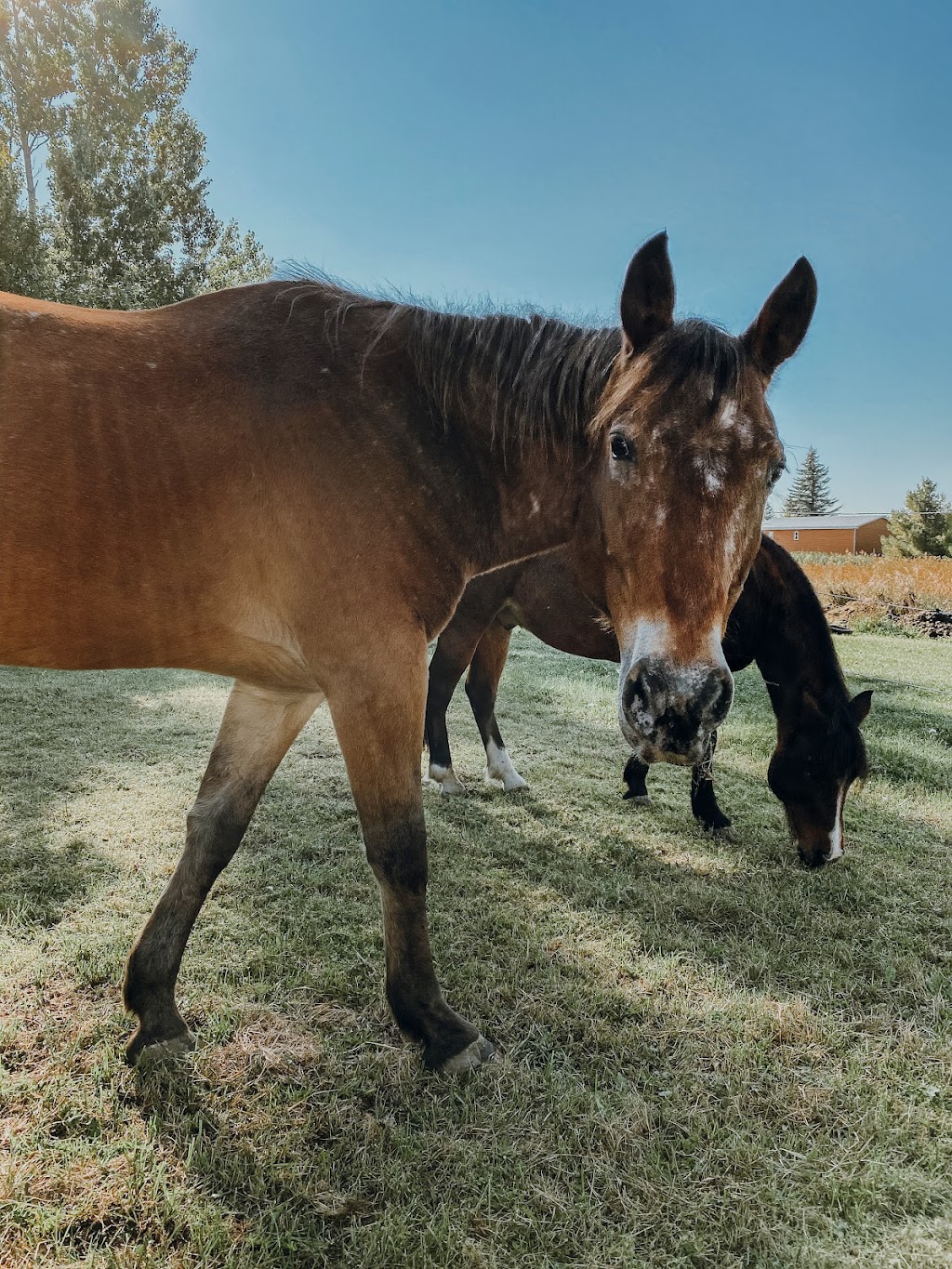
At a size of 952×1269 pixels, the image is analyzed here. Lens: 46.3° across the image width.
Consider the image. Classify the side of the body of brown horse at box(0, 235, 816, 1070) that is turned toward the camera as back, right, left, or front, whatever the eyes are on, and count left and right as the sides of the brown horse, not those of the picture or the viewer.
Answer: right

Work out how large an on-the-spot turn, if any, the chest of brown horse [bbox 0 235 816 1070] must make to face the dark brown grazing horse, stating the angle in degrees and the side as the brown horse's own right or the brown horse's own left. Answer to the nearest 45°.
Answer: approximately 45° to the brown horse's own left

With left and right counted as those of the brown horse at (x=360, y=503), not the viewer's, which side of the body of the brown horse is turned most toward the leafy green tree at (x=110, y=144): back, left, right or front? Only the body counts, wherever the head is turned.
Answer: left

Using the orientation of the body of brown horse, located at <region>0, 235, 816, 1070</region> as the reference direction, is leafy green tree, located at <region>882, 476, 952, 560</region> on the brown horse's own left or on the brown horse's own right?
on the brown horse's own left

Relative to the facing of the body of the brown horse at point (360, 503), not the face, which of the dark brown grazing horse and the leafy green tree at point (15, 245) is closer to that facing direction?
the dark brown grazing horse
